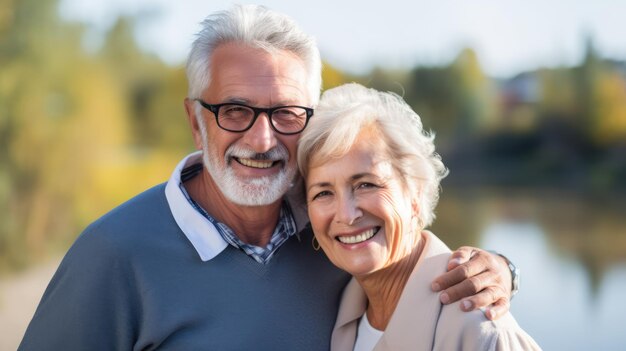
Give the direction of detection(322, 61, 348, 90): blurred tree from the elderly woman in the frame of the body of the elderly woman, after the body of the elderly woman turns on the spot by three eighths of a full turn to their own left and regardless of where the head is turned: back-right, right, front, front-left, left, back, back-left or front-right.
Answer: left

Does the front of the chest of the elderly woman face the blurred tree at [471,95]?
no

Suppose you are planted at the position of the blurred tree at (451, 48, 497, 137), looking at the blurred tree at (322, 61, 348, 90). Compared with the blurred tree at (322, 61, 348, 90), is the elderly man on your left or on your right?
left

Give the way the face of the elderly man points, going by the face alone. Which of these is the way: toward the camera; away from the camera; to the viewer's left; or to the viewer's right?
toward the camera

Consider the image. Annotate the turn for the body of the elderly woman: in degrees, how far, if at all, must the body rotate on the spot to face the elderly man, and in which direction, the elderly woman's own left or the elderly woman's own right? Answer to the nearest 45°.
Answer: approximately 45° to the elderly woman's own right

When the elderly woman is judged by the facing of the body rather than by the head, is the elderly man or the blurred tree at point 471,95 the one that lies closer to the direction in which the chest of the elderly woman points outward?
the elderly man

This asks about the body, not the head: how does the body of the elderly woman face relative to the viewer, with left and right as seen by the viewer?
facing the viewer and to the left of the viewer
